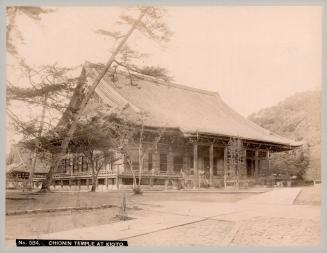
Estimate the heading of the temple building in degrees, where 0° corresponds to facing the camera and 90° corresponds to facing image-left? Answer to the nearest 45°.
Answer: approximately 315°
